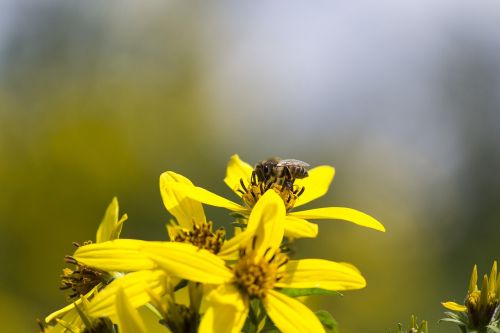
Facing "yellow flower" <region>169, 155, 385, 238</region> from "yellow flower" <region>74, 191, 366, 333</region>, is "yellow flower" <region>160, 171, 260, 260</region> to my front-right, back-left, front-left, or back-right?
front-left

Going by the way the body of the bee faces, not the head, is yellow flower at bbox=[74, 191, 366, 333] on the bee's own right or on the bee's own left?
on the bee's own left

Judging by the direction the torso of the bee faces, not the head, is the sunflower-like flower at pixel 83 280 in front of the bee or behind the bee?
in front

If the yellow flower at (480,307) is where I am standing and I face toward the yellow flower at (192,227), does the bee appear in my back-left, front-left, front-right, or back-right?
front-right

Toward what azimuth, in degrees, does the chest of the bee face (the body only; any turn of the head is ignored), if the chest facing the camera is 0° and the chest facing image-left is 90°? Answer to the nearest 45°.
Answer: approximately 90°

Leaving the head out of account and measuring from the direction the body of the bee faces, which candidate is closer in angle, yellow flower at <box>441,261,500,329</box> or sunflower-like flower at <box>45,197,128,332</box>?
the sunflower-like flower

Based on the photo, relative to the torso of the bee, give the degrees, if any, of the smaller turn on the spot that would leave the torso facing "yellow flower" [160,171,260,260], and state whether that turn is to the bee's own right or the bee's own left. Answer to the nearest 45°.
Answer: approximately 45° to the bee's own left

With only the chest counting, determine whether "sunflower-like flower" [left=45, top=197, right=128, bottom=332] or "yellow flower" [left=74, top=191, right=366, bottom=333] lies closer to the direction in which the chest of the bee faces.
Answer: the sunflower-like flower

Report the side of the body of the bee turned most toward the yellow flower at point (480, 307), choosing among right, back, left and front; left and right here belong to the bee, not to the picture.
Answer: back
